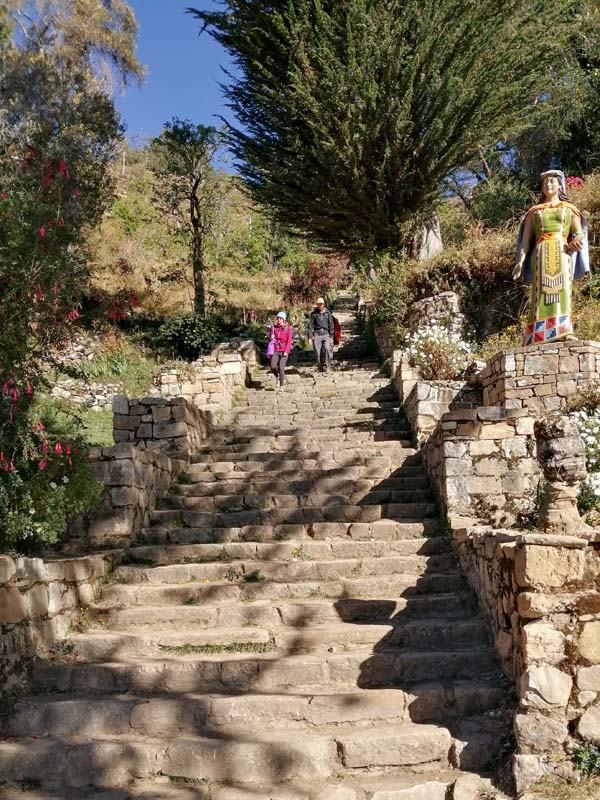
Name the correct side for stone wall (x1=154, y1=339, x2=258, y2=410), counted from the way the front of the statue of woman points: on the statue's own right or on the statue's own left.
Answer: on the statue's own right

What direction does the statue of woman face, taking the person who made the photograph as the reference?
facing the viewer

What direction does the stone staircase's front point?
toward the camera

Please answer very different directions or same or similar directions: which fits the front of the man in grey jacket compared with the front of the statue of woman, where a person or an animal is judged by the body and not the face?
same or similar directions

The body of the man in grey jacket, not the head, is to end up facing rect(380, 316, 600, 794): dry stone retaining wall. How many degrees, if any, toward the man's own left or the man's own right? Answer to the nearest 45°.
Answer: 0° — they already face it

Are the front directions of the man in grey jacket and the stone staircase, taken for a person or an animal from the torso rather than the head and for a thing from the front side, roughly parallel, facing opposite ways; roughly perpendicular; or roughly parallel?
roughly parallel

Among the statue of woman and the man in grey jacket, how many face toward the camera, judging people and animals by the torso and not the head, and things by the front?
2

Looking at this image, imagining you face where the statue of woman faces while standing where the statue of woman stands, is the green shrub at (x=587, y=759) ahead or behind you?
ahead

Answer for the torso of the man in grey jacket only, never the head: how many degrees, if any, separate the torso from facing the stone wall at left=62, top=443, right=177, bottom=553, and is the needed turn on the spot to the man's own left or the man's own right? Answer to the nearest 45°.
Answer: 0° — they already face it

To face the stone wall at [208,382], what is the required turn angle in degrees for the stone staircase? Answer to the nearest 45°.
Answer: approximately 180°
